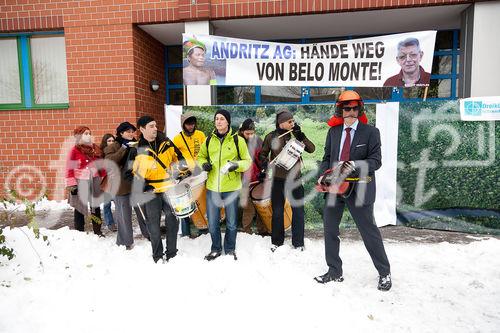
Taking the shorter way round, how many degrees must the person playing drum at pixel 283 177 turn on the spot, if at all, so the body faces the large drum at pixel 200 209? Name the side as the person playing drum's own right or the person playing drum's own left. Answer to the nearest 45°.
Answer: approximately 135° to the person playing drum's own right

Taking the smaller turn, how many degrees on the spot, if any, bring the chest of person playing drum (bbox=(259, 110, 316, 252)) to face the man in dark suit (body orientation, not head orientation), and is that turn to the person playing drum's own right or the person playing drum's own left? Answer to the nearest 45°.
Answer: approximately 45° to the person playing drum's own left

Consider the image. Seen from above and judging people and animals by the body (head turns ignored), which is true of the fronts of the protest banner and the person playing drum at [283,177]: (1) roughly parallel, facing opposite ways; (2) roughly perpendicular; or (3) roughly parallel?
roughly parallel

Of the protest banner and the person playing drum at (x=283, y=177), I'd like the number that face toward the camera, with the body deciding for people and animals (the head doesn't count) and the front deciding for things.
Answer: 2

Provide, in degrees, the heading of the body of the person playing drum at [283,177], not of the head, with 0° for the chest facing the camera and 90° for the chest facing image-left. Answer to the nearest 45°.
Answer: approximately 0°

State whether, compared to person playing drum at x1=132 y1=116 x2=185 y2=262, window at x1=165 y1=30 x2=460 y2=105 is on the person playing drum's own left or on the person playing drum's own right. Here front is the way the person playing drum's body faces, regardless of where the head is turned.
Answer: on the person playing drum's own left

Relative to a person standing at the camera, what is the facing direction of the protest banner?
facing the viewer

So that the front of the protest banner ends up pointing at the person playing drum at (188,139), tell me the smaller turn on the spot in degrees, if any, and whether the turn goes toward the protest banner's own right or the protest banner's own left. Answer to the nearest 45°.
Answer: approximately 45° to the protest banner's own right

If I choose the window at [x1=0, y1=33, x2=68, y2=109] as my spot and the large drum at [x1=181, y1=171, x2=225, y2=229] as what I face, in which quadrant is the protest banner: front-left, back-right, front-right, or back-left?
front-left

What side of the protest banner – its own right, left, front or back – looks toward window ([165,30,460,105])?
back

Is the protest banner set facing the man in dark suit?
yes

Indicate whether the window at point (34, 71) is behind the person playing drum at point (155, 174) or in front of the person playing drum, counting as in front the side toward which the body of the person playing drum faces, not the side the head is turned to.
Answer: behind
